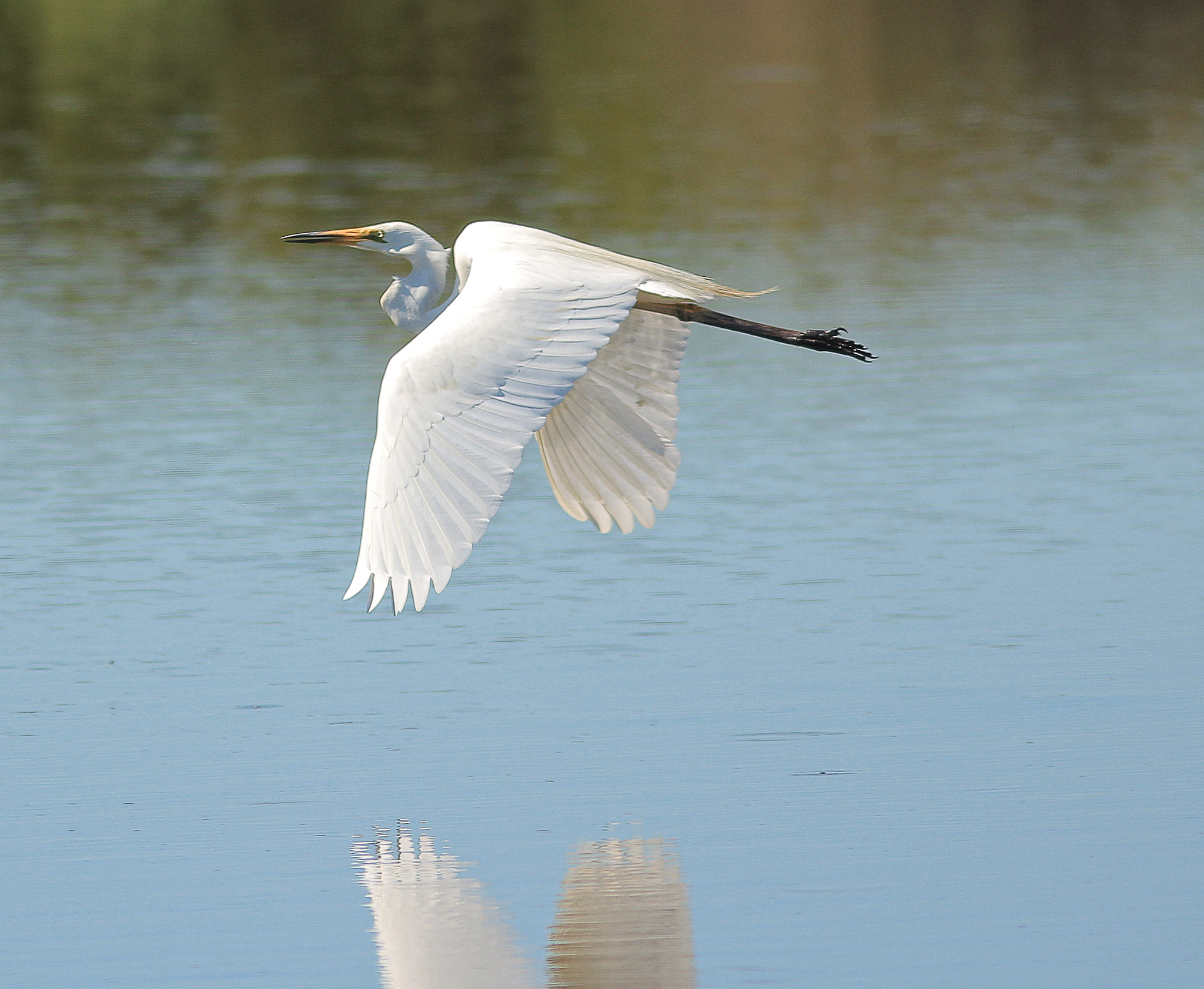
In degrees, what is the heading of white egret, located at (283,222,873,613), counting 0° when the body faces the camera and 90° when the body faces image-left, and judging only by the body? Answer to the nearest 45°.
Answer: approximately 90°
